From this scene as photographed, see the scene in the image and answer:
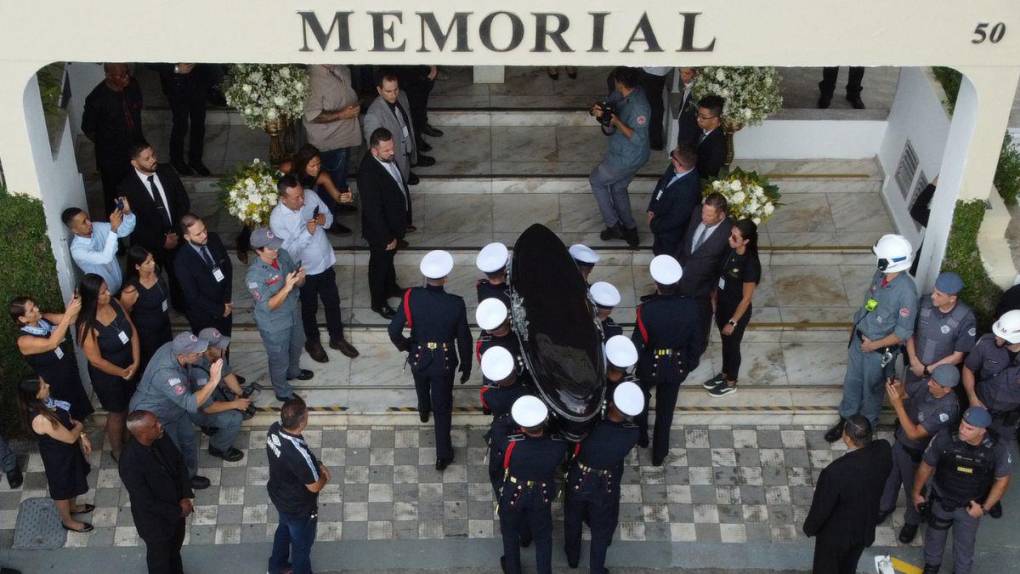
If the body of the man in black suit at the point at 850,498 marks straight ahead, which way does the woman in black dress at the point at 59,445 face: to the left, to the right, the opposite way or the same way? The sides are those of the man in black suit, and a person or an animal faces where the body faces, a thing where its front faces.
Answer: to the right

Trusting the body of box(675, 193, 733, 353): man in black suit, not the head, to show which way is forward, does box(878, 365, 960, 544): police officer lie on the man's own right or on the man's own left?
on the man's own left

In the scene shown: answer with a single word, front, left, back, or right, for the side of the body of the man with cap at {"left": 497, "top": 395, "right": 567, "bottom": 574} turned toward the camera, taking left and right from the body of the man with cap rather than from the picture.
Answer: back

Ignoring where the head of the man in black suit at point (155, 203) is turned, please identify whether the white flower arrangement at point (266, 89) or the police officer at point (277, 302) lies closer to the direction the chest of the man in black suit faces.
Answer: the police officer

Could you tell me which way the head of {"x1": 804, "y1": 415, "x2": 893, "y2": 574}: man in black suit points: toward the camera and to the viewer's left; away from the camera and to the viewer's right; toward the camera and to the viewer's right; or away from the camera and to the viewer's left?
away from the camera and to the viewer's left

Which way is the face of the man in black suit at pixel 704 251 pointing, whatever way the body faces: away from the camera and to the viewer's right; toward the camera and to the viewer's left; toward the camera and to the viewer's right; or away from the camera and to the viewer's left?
toward the camera and to the viewer's left

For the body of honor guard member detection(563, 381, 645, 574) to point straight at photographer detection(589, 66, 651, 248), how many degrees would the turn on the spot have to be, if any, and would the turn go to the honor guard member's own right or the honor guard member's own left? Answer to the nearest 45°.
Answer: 0° — they already face them

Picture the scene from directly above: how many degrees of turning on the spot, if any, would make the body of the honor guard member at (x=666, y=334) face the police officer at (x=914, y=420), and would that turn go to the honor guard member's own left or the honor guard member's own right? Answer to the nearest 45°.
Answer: approximately 90° to the honor guard member's own right

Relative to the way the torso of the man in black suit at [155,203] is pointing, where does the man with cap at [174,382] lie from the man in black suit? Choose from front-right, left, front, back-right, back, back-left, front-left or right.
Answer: front-right

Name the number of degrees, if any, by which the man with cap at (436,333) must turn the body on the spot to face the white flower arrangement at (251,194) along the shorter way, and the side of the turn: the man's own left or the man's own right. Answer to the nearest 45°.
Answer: approximately 45° to the man's own left

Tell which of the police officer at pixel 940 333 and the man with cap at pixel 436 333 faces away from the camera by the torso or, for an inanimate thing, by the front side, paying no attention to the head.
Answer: the man with cap

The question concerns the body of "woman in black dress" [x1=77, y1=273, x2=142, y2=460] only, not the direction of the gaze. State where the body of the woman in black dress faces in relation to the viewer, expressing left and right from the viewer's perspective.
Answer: facing the viewer and to the right of the viewer
